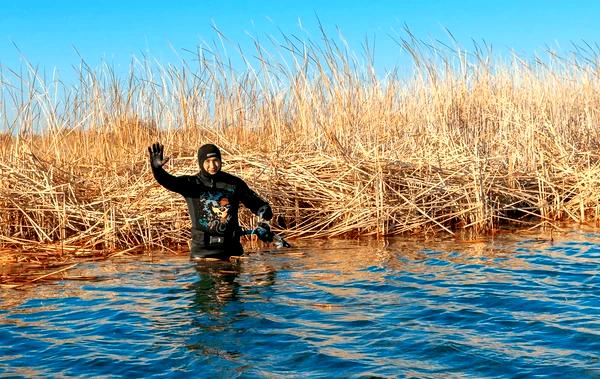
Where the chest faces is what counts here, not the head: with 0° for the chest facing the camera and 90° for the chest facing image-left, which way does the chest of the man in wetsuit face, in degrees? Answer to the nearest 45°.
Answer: approximately 0°
